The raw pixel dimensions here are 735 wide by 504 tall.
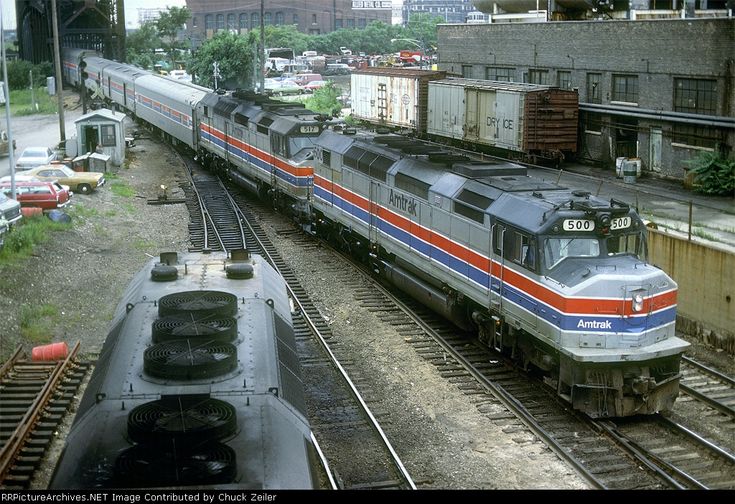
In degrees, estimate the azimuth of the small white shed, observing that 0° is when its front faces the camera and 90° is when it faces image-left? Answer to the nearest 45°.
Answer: approximately 45°

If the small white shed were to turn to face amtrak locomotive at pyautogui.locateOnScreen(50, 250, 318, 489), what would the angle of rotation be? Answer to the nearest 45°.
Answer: approximately 45° to its left

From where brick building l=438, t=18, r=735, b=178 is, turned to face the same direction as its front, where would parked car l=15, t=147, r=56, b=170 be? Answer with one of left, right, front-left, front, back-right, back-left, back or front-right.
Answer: front-right

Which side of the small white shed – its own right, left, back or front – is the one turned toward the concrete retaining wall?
front

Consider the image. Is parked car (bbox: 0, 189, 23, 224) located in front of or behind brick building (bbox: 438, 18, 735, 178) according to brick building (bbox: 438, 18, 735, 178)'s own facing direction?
in front

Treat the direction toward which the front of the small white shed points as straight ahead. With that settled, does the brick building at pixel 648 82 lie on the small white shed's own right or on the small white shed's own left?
on the small white shed's own left
